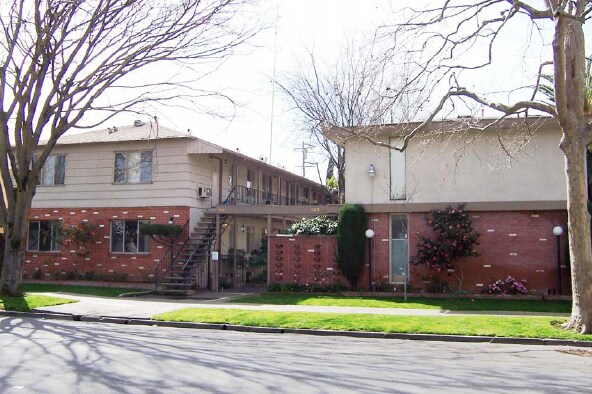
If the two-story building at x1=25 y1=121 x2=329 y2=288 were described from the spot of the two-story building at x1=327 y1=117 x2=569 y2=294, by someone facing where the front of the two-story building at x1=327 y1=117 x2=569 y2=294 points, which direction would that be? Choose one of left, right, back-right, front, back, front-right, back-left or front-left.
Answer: right

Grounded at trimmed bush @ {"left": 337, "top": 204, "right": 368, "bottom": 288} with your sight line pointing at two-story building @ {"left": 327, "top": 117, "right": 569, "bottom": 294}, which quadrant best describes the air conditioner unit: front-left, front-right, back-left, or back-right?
back-left

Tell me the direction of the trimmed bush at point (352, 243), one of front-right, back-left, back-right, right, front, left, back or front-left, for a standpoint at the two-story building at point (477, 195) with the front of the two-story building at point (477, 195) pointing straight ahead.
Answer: right

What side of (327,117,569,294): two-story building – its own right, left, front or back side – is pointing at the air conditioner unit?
right

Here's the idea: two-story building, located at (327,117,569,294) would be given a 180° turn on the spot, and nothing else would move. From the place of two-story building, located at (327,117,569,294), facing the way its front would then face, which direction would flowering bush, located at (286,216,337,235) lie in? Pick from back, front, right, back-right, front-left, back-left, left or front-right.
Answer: left

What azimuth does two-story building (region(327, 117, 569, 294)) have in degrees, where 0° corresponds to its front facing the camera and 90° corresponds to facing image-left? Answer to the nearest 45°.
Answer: approximately 0°
